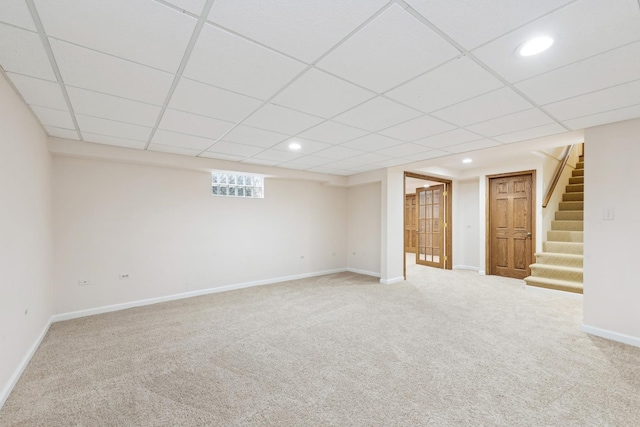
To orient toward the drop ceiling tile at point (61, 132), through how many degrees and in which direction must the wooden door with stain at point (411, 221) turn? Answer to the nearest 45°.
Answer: approximately 45° to its right

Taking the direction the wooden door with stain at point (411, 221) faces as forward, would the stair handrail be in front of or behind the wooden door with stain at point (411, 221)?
in front

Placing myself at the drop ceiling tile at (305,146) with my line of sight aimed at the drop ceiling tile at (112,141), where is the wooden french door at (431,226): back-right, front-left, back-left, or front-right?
back-right

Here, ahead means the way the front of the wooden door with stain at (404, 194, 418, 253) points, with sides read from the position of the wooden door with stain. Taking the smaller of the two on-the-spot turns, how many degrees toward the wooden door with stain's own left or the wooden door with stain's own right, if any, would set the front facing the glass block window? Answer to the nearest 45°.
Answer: approximately 45° to the wooden door with stain's own right

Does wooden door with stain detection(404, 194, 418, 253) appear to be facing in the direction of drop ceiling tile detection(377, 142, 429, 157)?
yes

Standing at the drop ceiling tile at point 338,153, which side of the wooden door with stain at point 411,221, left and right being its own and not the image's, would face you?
front

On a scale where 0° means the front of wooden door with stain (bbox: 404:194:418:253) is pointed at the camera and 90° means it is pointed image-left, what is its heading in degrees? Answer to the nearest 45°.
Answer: approximately 0°

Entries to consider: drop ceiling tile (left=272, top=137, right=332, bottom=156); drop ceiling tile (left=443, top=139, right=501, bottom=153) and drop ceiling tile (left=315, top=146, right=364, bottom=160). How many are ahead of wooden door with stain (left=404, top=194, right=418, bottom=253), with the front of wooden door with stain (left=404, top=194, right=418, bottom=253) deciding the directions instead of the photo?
3

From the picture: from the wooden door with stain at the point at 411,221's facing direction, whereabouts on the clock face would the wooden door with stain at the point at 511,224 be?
the wooden door with stain at the point at 511,224 is roughly at 11 o'clock from the wooden door with stain at the point at 411,221.

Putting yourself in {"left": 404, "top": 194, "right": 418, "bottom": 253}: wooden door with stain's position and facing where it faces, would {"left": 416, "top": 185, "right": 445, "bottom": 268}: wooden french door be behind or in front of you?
in front
